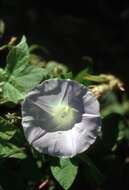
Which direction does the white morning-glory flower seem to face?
toward the camera
